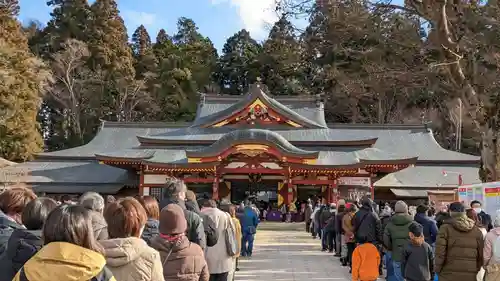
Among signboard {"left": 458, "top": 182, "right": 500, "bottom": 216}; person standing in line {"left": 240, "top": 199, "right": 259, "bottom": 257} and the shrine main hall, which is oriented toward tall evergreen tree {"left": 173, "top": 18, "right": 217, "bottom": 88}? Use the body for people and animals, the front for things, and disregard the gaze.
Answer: the person standing in line

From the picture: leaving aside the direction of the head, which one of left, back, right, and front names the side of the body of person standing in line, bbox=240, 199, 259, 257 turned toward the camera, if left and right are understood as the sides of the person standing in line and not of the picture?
back

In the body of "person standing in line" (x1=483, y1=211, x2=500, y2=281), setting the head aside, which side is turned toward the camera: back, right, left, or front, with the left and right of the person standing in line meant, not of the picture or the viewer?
back

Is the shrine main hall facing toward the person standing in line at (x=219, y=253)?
yes

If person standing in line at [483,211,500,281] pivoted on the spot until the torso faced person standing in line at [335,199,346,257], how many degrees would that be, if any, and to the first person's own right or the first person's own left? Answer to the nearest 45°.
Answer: approximately 45° to the first person's own left

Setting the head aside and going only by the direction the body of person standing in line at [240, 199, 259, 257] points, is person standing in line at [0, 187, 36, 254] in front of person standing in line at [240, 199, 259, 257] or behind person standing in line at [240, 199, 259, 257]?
behind

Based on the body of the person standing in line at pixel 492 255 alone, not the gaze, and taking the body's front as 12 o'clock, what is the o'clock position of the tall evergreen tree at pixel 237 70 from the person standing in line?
The tall evergreen tree is roughly at 11 o'clock from the person standing in line.

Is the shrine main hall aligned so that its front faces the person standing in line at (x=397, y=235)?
yes

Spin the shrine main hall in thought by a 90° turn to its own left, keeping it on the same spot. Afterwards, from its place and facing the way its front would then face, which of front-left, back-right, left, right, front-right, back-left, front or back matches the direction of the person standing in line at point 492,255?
right

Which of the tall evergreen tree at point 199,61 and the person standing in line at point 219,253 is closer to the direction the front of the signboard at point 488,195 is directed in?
the person standing in line

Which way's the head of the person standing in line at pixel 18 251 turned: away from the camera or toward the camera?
away from the camera

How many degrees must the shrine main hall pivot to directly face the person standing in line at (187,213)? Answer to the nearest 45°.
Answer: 0° — it already faces them

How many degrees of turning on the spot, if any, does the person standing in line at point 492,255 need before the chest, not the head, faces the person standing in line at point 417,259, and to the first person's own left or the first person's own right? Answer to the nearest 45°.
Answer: approximately 90° to the first person's own left

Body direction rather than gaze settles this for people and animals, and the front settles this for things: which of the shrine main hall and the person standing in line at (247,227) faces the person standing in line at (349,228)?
the shrine main hall

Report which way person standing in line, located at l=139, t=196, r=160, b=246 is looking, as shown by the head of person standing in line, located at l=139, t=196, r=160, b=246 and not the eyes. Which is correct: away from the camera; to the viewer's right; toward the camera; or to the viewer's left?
away from the camera

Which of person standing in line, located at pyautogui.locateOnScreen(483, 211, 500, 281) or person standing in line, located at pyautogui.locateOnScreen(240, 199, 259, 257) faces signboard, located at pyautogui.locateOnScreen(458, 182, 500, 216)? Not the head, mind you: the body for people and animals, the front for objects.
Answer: person standing in line, located at pyautogui.locateOnScreen(483, 211, 500, 281)

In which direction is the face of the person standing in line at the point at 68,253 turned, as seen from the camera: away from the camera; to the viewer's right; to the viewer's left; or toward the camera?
away from the camera
